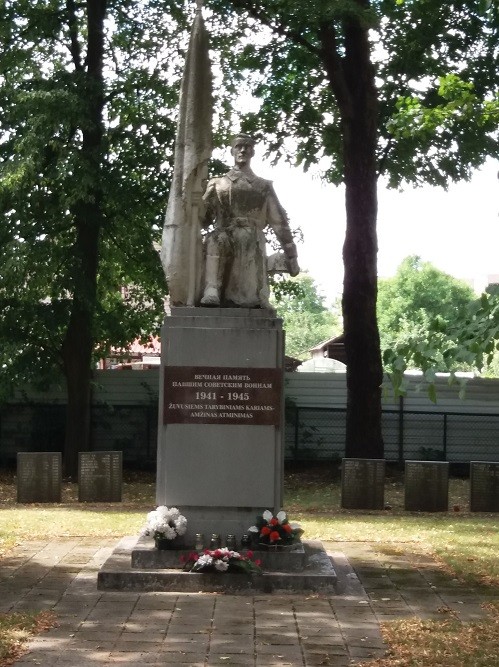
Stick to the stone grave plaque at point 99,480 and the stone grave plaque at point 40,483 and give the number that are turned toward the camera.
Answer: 2

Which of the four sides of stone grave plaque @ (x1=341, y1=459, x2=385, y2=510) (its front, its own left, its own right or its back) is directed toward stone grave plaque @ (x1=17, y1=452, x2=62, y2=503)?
right

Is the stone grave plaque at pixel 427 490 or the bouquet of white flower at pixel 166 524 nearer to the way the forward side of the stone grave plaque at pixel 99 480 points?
the bouquet of white flower

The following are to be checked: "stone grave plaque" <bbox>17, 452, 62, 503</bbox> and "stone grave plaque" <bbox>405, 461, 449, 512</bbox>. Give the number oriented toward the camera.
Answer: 2

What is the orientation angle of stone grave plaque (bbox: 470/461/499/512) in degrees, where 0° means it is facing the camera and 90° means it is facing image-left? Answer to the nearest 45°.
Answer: approximately 0°

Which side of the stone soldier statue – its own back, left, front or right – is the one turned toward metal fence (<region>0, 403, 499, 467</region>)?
back

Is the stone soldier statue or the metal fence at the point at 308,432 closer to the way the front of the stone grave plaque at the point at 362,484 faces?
the stone soldier statue
